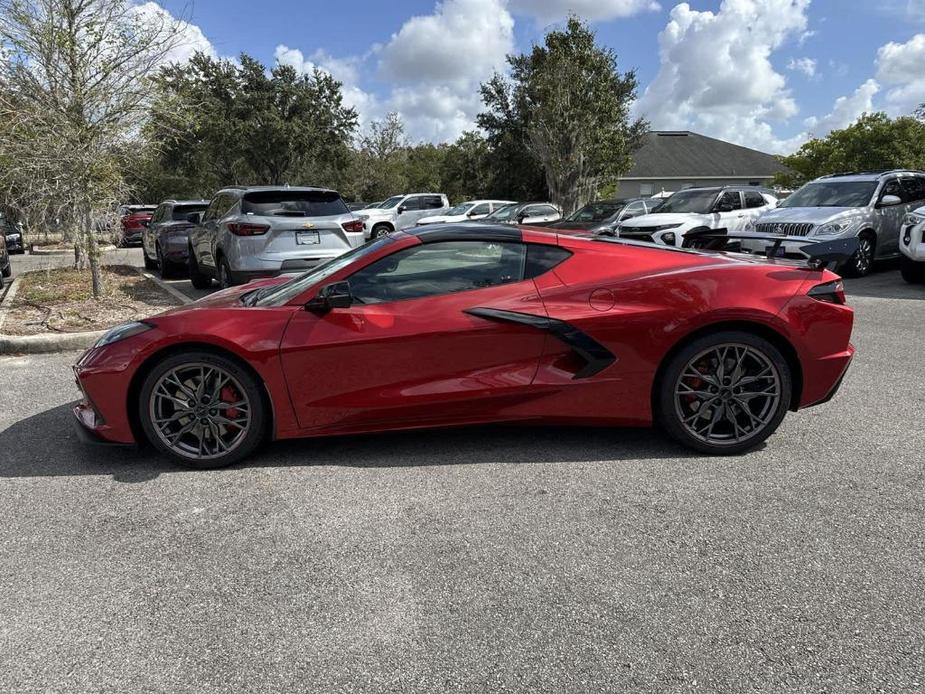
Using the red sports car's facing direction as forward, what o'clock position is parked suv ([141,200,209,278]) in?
The parked suv is roughly at 2 o'clock from the red sports car.

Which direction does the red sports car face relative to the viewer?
to the viewer's left

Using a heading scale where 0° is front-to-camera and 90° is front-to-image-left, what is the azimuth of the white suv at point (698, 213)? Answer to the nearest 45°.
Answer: approximately 45°

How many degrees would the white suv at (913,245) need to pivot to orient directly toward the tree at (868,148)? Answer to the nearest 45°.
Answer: approximately 135° to its right

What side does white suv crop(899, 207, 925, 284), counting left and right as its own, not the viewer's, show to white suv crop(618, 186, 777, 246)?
right

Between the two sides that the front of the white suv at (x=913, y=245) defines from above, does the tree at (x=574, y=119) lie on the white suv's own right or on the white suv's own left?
on the white suv's own right

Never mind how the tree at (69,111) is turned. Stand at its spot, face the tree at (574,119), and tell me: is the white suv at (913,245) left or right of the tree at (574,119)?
right

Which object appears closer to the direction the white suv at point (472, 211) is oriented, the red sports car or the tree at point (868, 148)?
the red sports car

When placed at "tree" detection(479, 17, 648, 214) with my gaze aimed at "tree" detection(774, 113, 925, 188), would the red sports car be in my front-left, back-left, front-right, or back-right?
back-right

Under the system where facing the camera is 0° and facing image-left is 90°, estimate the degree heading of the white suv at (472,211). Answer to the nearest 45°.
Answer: approximately 45°

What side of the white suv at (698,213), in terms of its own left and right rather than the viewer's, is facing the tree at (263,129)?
right

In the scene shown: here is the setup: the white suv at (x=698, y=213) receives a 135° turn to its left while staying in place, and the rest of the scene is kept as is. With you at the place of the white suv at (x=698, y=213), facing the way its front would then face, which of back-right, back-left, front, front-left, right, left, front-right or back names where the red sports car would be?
right

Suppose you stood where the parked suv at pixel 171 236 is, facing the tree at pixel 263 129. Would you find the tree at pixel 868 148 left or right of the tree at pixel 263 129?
right
